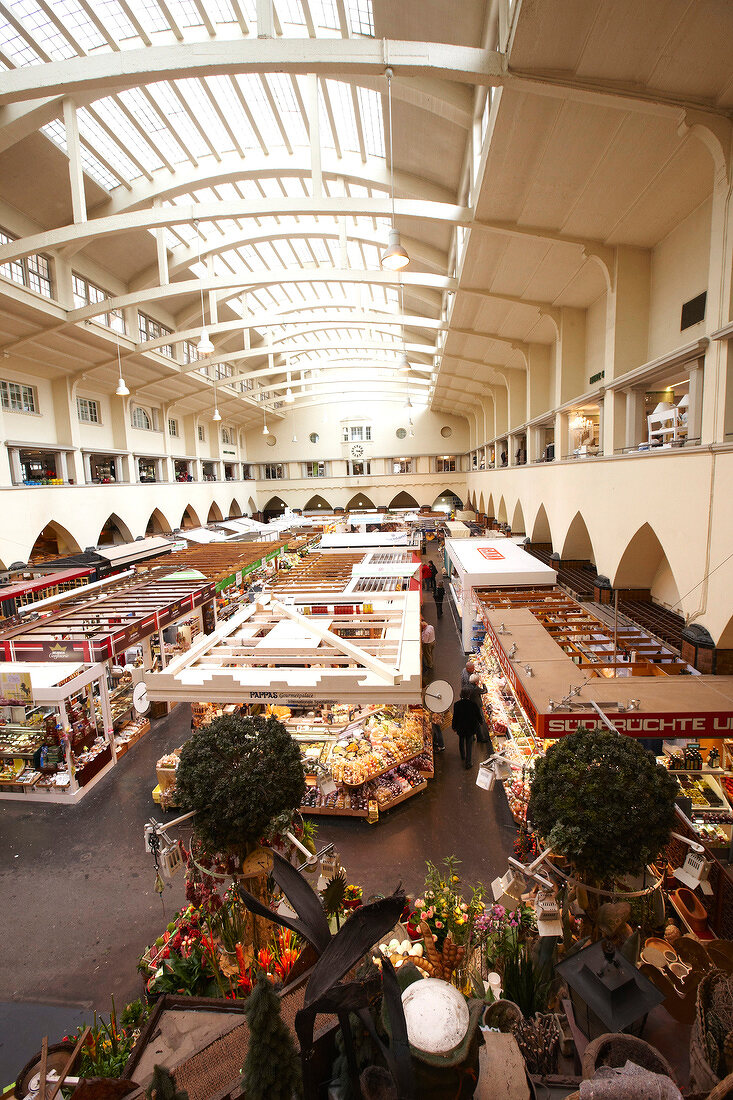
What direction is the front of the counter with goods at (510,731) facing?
to the viewer's left

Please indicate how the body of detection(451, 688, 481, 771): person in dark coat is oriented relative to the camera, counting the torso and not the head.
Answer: away from the camera

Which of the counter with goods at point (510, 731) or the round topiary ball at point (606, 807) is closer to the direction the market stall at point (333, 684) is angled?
the round topiary ball

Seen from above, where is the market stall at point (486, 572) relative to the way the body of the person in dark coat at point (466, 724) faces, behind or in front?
in front

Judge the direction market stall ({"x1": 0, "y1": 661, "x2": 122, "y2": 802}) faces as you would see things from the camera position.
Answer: facing the viewer

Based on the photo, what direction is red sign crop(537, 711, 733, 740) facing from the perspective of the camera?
toward the camera

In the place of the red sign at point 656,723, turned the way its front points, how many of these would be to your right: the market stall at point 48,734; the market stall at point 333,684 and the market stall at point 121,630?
3

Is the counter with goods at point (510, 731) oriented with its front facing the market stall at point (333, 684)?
yes

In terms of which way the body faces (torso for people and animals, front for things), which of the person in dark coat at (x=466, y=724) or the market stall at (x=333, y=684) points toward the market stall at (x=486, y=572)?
the person in dark coat

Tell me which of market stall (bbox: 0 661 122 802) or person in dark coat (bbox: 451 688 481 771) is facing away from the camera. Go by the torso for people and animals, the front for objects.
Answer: the person in dark coat

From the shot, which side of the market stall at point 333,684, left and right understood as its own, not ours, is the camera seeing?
front

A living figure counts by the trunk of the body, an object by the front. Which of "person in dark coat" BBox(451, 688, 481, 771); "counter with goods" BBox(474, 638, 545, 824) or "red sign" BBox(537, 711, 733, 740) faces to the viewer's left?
the counter with goods

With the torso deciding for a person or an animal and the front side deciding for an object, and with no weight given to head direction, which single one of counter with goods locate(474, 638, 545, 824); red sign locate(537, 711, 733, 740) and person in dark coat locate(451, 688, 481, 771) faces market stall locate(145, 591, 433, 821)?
the counter with goods
